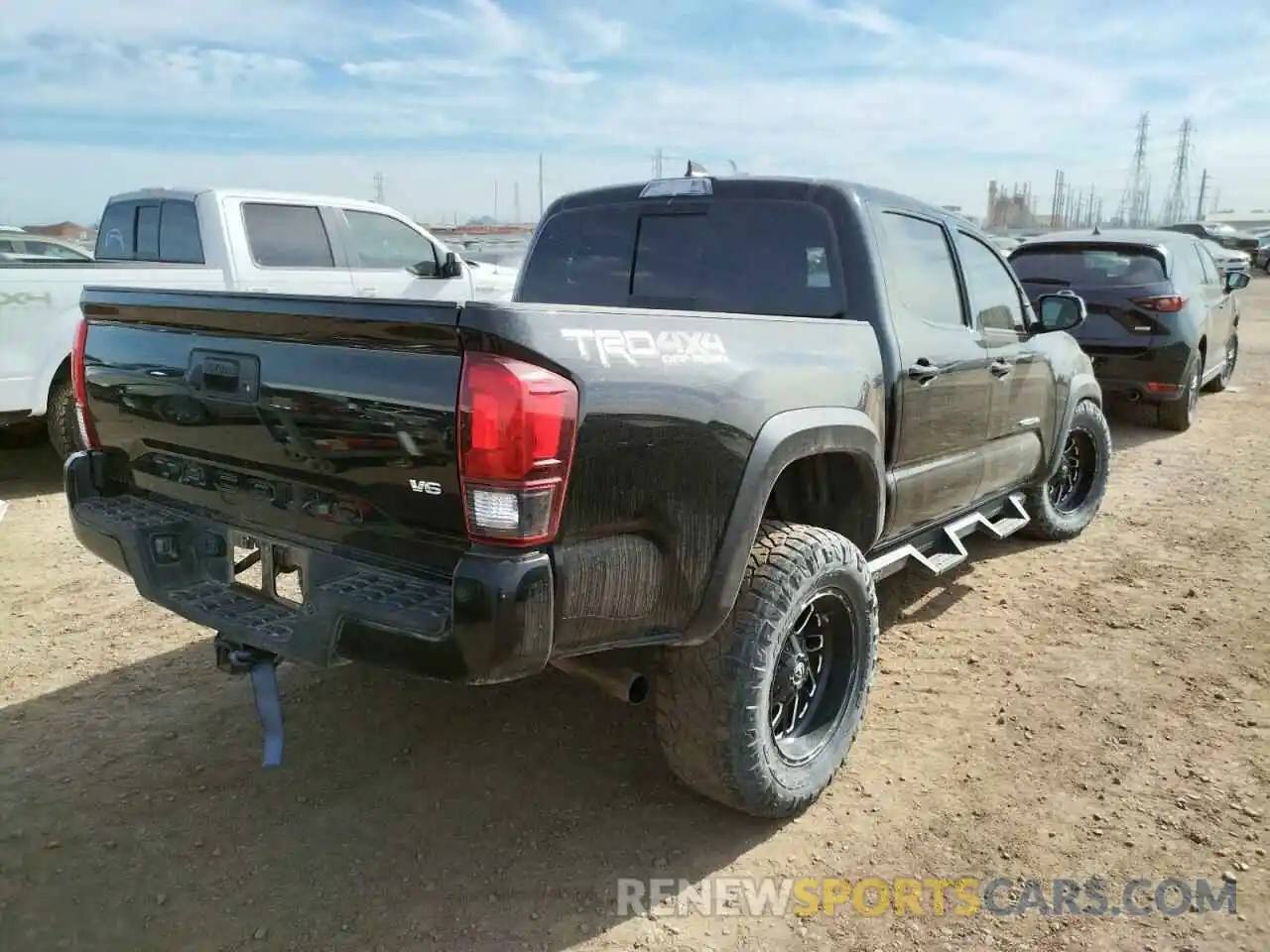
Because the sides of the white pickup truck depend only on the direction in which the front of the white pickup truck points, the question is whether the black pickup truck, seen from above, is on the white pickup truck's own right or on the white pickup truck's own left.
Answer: on the white pickup truck's own right

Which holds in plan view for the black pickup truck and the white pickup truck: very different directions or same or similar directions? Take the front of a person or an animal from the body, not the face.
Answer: same or similar directions

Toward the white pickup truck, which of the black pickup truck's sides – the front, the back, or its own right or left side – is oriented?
left

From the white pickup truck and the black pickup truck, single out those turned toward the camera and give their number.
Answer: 0

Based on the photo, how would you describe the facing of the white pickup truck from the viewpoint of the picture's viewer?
facing away from the viewer and to the right of the viewer

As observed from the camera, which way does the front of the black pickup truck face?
facing away from the viewer and to the right of the viewer
